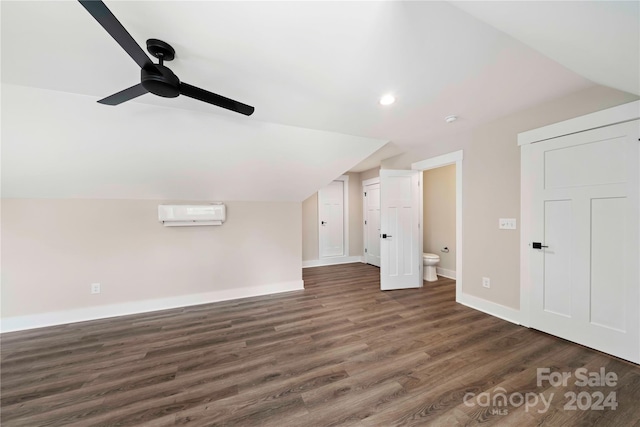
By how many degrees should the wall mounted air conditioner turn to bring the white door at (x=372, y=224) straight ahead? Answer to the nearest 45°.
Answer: approximately 90° to its left

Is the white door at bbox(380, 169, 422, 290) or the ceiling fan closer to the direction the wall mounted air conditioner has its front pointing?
the ceiling fan

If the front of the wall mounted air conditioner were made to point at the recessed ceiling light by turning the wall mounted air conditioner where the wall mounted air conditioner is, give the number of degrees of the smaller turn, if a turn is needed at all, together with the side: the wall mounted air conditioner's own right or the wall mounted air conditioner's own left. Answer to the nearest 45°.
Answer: approximately 45° to the wall mounted air conditioner's own left

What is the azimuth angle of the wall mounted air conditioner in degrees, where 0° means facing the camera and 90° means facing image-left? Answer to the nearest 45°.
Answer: approximately 0°

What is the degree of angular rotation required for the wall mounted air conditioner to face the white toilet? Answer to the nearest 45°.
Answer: approximately 90° to its left

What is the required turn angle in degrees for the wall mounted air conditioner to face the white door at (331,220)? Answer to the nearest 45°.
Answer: approximately 90° to its left

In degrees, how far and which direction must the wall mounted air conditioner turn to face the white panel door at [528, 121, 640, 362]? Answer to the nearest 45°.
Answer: approximately 45° to its left

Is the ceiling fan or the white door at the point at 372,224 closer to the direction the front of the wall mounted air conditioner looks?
the ceiling fan

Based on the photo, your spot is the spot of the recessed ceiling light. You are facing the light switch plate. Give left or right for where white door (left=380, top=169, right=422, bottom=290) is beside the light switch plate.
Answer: left

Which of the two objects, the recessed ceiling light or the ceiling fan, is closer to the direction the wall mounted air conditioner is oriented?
the ceiling fan
